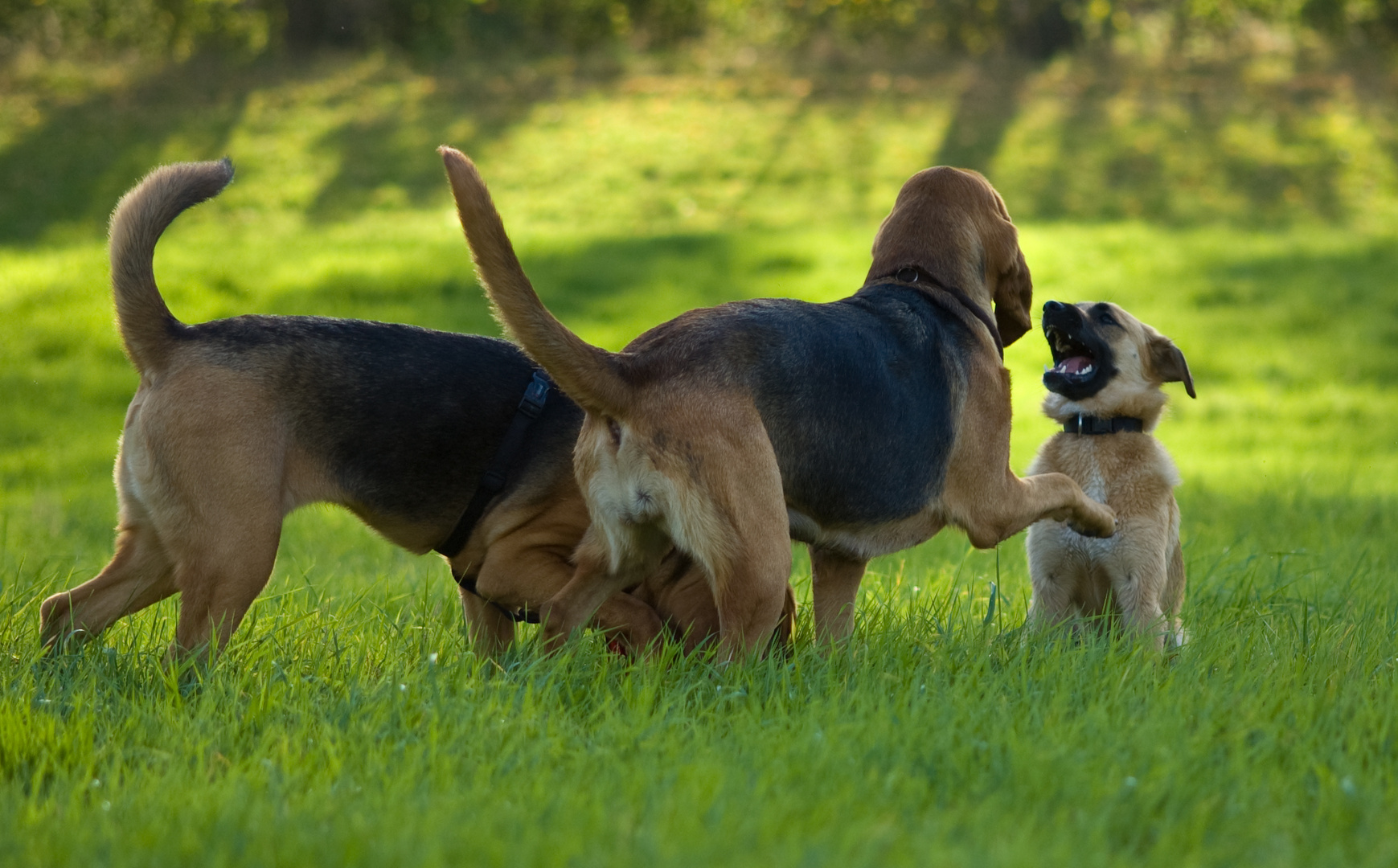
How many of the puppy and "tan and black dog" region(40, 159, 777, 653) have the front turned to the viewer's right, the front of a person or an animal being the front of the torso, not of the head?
1

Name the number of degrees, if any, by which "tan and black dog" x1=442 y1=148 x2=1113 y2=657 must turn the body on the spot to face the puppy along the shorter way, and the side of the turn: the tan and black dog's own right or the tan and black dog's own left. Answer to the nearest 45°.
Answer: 0° — it already faces it

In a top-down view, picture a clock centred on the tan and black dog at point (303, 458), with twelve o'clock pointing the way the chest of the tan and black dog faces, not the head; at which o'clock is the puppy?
The puppy is roughly at 12 o'clock from the tan and black dog.

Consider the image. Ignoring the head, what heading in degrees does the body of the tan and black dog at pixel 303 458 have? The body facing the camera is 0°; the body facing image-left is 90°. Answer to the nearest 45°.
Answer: approximately 270°

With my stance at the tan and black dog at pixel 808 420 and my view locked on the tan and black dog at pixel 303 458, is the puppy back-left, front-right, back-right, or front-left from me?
back-right

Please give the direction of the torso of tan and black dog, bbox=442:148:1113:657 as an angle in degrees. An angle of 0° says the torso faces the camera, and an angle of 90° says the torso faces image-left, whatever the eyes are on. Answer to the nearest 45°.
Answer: approximately 225°

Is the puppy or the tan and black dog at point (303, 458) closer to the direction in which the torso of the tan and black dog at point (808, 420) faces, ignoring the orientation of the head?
the puppy
